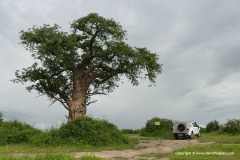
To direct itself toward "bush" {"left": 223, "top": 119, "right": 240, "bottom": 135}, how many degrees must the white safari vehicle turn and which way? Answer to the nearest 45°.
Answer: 0° — it already faces it

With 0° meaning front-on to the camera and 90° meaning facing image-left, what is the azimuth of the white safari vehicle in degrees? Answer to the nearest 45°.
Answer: approximately 225°

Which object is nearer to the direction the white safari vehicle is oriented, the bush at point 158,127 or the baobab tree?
the bush

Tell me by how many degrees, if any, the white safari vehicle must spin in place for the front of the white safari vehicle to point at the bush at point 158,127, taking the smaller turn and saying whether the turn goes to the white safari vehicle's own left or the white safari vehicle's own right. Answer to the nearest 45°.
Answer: approximately 90° to the white safari vehicle's own left

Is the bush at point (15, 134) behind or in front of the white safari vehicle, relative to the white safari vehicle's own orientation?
behind
